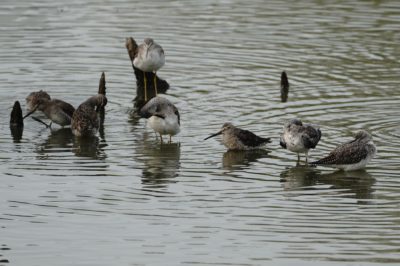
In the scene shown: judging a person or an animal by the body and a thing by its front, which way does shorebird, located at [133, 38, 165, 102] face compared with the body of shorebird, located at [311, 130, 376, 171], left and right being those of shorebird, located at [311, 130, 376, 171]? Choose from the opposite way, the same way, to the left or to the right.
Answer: to the right

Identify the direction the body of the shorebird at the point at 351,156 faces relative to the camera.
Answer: to the viewer's right

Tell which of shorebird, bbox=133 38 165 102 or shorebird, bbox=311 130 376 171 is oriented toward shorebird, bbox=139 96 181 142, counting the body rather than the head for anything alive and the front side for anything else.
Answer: shorebird, bbox=133 38 165 102

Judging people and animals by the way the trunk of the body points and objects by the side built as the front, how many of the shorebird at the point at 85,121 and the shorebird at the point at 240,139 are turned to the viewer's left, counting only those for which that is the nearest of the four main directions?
1

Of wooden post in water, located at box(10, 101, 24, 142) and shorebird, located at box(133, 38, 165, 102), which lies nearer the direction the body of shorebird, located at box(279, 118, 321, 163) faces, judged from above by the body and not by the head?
the wooden post in water

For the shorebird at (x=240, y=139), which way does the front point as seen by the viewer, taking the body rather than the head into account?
to the viewer's left
